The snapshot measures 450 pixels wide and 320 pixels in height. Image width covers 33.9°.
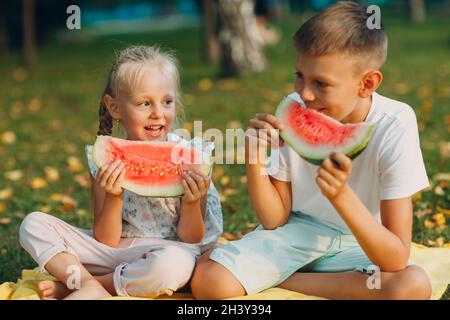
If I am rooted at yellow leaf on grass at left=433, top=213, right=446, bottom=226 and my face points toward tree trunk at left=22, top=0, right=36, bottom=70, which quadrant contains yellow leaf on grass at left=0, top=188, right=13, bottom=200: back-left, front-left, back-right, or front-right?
front-left

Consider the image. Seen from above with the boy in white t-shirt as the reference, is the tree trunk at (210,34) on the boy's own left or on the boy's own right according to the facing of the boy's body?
on the boy's own right

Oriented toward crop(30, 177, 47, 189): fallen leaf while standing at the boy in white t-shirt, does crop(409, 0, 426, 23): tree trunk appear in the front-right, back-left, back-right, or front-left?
front-right

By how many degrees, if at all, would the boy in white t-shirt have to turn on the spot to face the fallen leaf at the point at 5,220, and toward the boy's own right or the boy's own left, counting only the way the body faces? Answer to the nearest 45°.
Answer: approximately 90° to the boy's own right

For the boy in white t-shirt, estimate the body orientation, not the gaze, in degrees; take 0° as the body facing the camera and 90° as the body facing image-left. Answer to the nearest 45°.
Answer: approximately 45°

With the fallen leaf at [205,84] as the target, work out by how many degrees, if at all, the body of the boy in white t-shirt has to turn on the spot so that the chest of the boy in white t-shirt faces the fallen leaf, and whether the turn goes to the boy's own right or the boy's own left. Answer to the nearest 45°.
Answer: approximately 135° to the boy's own right

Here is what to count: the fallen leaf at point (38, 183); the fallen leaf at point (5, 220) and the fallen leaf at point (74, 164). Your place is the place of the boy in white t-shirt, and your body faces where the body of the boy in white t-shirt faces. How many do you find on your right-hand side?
3

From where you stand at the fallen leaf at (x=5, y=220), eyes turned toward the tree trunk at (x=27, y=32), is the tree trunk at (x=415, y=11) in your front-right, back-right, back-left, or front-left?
front-right

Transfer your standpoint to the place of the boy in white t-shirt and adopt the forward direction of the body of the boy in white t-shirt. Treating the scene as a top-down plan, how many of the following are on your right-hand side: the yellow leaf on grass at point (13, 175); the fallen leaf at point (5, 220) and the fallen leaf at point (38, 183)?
3

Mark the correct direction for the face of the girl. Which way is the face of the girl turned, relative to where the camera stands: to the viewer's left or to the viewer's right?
to the viewer's right

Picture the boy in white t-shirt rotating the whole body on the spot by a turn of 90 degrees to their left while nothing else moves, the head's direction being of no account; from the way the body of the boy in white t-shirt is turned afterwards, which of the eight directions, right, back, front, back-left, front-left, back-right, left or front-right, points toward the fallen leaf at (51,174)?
back

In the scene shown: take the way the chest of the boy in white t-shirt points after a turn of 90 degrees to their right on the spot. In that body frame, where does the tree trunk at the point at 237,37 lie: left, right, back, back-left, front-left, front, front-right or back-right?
front-right

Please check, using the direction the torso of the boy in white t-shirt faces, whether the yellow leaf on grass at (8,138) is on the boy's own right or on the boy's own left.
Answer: on the boy's own right

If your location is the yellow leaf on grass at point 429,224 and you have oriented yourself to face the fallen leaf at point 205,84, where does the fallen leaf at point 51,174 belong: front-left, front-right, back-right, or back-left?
front-left

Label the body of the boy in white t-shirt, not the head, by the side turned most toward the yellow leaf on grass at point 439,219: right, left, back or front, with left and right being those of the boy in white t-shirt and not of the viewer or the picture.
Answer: back

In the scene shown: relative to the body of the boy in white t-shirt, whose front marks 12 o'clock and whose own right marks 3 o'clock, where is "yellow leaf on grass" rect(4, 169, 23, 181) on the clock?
The yellow leaf on grass is roughly at 3 o'clock from the boy in white t-shirt.

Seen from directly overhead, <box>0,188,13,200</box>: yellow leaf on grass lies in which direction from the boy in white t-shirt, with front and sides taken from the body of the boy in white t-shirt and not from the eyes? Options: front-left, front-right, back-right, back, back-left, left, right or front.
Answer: right

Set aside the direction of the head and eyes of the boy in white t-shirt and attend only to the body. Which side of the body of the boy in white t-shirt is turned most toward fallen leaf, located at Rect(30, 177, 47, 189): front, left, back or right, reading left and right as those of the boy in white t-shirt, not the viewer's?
right

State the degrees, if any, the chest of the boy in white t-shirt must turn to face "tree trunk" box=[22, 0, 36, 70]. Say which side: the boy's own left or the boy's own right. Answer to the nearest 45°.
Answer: approximately 90° to the boy's own right
